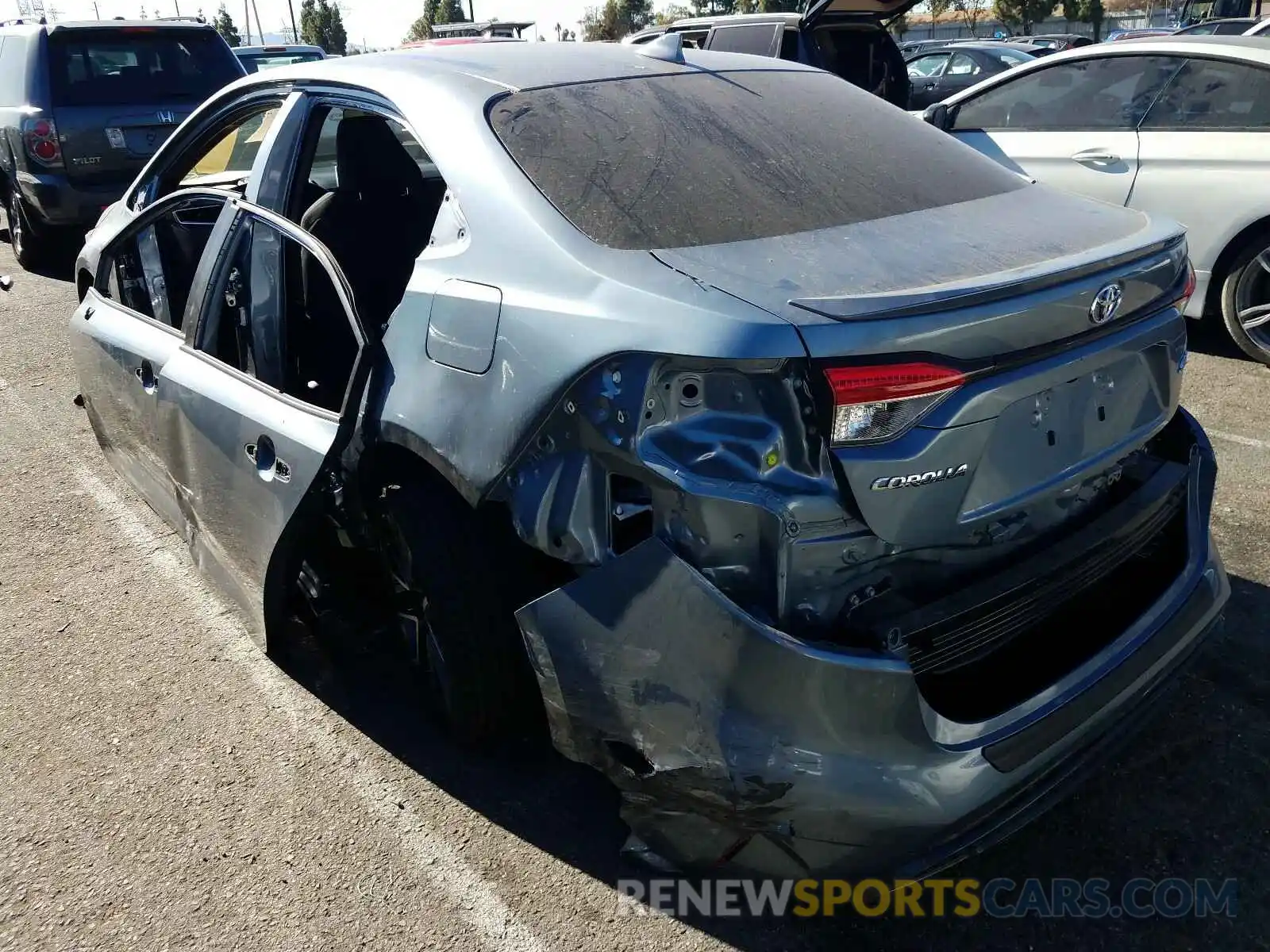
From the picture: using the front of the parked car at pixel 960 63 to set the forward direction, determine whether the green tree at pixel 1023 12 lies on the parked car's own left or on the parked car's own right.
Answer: on the parked car's own right

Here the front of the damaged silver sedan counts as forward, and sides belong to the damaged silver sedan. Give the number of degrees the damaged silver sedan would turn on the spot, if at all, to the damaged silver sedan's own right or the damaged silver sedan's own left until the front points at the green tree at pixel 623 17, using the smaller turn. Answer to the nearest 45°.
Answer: approximately 45° to the damaged silver sedan's own right

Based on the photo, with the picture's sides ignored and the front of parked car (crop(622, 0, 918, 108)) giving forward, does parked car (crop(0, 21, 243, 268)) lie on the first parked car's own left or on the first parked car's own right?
on the first parked car's own left

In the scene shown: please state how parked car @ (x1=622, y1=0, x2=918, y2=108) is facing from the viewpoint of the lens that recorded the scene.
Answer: facing away from the viewer and to the left of the viewer

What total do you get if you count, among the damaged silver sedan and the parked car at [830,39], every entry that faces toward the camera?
0

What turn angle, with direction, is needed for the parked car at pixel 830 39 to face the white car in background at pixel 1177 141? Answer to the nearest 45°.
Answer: approximately 180°

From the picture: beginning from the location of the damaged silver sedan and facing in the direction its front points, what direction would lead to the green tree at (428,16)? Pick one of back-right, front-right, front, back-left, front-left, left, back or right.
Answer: front-right

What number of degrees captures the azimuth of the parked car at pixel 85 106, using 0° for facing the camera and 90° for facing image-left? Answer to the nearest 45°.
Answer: approximately 135°

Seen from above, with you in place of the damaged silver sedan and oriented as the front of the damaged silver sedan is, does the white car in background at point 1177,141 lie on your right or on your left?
on your right

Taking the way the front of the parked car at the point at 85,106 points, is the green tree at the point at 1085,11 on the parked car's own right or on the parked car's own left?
on the parked car's own right
